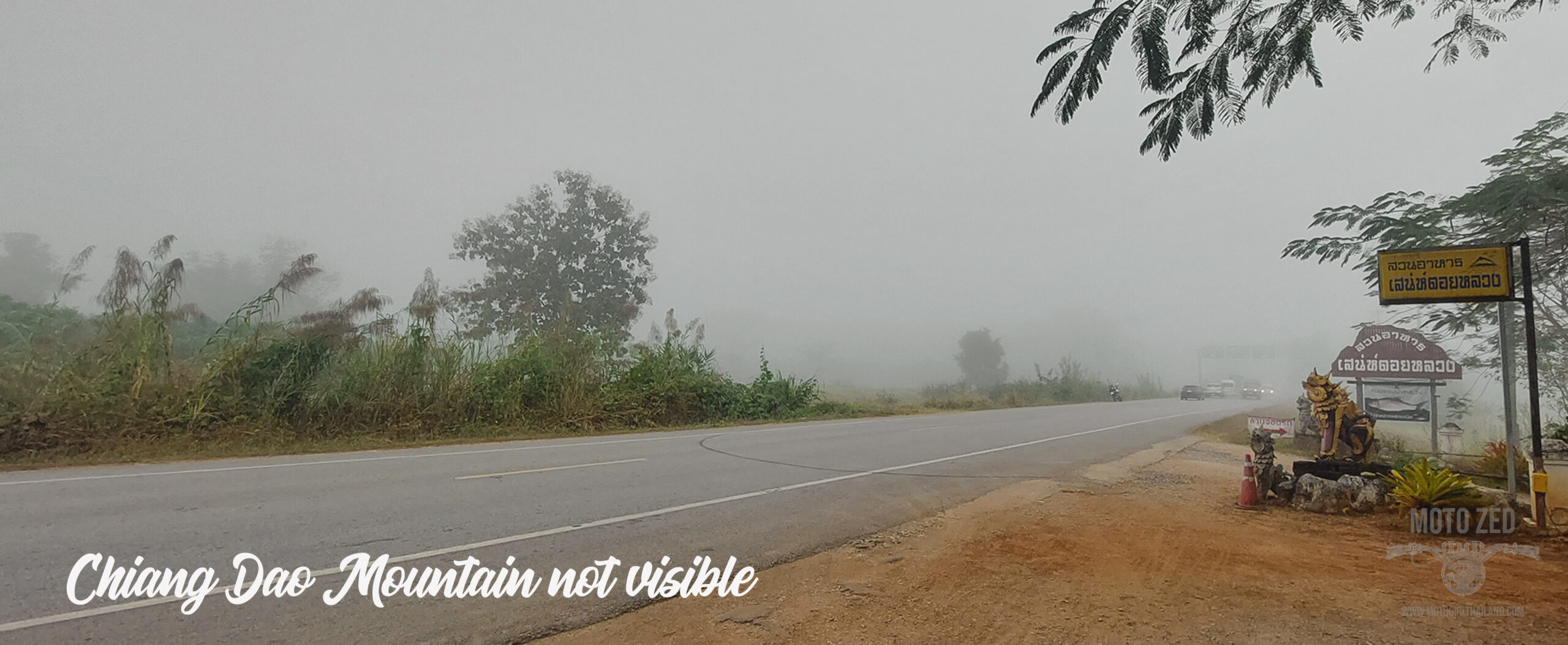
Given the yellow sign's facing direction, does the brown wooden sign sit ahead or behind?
behind

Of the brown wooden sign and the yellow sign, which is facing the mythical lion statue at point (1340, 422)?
the brown wooden sign

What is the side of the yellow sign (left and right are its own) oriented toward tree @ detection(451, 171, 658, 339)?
right

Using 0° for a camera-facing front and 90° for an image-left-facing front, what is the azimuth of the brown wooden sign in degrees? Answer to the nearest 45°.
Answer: approximately 0°

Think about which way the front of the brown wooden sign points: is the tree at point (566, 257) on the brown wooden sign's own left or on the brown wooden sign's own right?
on the brown wooden sign's own right

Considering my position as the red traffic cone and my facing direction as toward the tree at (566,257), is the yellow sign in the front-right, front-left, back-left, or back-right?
back-right
